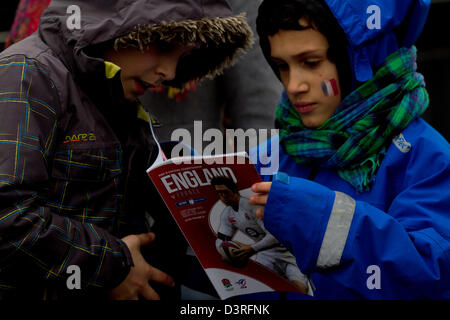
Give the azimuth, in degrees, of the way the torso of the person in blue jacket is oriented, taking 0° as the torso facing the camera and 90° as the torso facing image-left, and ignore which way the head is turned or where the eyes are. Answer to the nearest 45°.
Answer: approximately 45°
